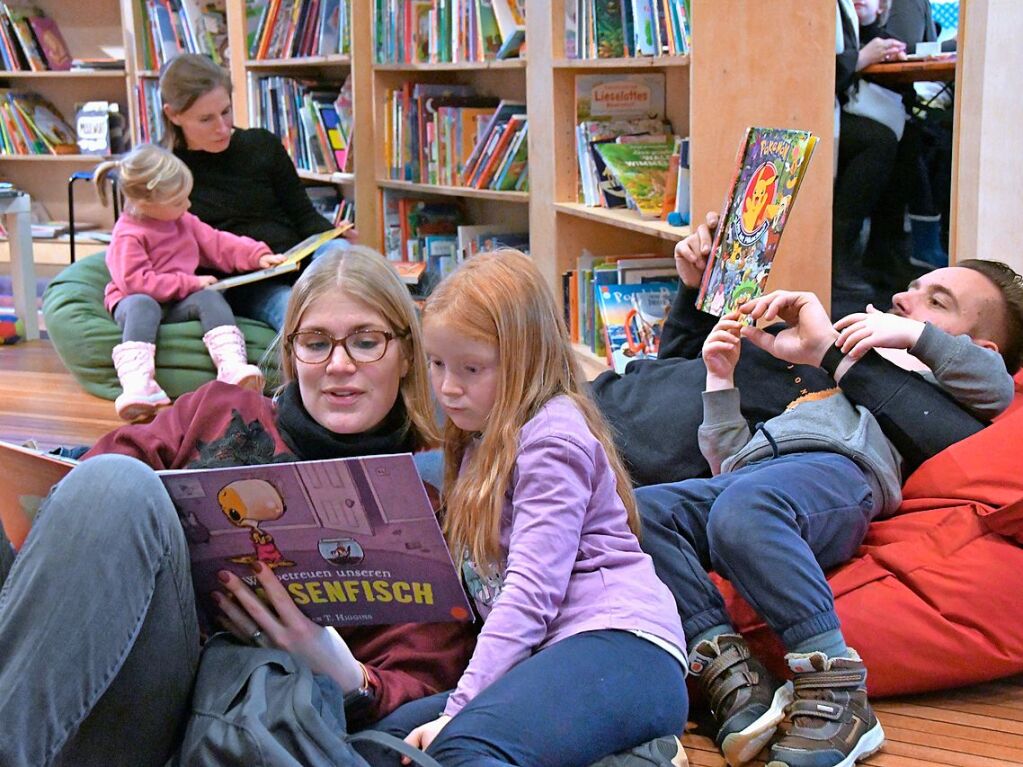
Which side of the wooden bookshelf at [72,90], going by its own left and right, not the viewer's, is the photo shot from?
front

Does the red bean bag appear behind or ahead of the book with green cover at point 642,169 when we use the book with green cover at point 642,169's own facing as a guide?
ahead

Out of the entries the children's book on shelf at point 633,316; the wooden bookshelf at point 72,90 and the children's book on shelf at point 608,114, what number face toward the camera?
3

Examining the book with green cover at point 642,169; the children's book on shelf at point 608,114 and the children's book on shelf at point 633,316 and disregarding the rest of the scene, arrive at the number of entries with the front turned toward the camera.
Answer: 3

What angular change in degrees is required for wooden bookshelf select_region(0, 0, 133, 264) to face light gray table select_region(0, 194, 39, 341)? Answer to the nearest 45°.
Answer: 0° — it already faces it

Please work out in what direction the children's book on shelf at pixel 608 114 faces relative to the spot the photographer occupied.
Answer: facing the viewer

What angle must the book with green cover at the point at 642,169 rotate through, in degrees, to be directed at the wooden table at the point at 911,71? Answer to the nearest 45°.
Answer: approximately 135° to its left

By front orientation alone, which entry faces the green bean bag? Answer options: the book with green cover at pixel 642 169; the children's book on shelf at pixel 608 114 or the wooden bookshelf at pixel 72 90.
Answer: the wooden bookshelf

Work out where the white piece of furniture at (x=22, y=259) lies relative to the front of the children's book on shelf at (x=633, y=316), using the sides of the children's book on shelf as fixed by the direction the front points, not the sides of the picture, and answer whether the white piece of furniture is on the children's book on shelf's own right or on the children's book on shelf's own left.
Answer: on the children's book on shelf's own right

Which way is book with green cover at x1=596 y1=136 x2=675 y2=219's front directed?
toward the camera

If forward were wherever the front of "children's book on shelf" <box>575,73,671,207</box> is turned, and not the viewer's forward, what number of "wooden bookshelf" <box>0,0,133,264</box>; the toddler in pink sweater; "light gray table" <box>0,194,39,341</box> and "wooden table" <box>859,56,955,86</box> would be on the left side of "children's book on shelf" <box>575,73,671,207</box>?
1

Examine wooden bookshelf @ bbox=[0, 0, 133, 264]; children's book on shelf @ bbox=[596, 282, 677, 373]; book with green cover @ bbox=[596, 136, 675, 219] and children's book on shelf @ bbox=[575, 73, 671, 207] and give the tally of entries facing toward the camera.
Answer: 4
